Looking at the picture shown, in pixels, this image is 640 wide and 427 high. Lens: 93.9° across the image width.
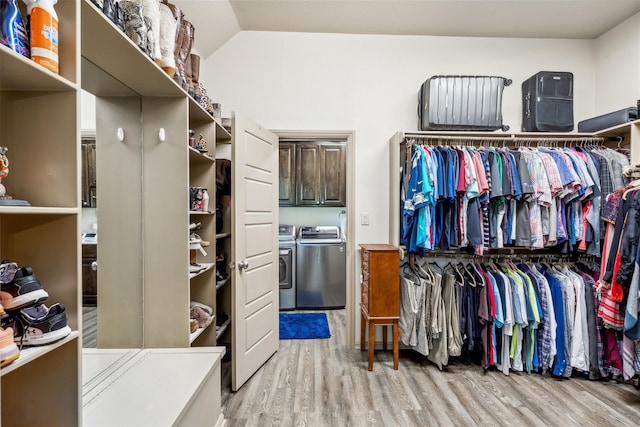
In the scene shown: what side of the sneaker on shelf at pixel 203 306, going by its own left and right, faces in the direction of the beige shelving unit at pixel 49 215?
right

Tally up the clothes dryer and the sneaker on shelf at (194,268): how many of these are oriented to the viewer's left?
0

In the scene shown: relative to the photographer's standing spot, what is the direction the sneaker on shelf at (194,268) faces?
facing to the right of the viewer

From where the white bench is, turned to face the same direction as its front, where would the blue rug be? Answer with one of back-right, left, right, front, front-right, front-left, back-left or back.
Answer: left

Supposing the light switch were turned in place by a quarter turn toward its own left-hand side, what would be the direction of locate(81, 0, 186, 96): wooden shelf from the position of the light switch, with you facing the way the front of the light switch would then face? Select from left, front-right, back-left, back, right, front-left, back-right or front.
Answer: back-right

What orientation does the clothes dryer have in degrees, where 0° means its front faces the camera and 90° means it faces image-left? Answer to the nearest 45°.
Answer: approximately 0°

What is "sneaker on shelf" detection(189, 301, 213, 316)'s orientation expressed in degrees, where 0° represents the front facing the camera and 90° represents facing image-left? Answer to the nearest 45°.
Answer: approximately 315°

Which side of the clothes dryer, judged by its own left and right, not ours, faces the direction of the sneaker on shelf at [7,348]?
front

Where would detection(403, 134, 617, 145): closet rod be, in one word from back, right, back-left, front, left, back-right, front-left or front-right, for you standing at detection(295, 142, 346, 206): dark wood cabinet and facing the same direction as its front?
front-left

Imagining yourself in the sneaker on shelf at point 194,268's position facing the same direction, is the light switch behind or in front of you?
in front

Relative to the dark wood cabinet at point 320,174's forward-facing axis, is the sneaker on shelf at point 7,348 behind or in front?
in front

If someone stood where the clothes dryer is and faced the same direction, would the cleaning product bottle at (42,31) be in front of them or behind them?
in front

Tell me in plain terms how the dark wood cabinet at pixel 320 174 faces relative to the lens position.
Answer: facing the viewer

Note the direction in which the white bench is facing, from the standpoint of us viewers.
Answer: facing the viewer and to the right of the viewer

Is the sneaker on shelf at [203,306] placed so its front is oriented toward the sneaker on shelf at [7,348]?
no

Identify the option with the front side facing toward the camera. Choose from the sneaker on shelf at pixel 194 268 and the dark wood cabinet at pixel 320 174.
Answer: the dark wood cabinet
